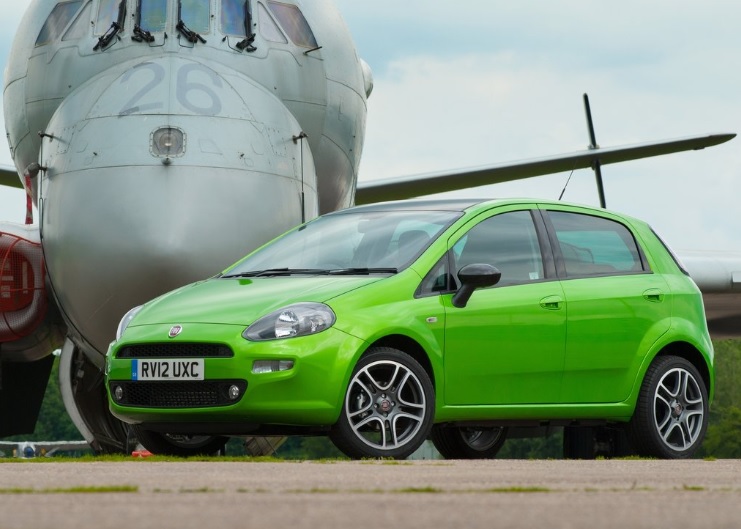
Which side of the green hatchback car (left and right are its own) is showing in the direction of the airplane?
right

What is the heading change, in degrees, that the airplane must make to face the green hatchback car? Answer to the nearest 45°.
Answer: approximately 45° to its left

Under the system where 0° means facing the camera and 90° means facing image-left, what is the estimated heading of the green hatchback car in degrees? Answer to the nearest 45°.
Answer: approximately 45°
